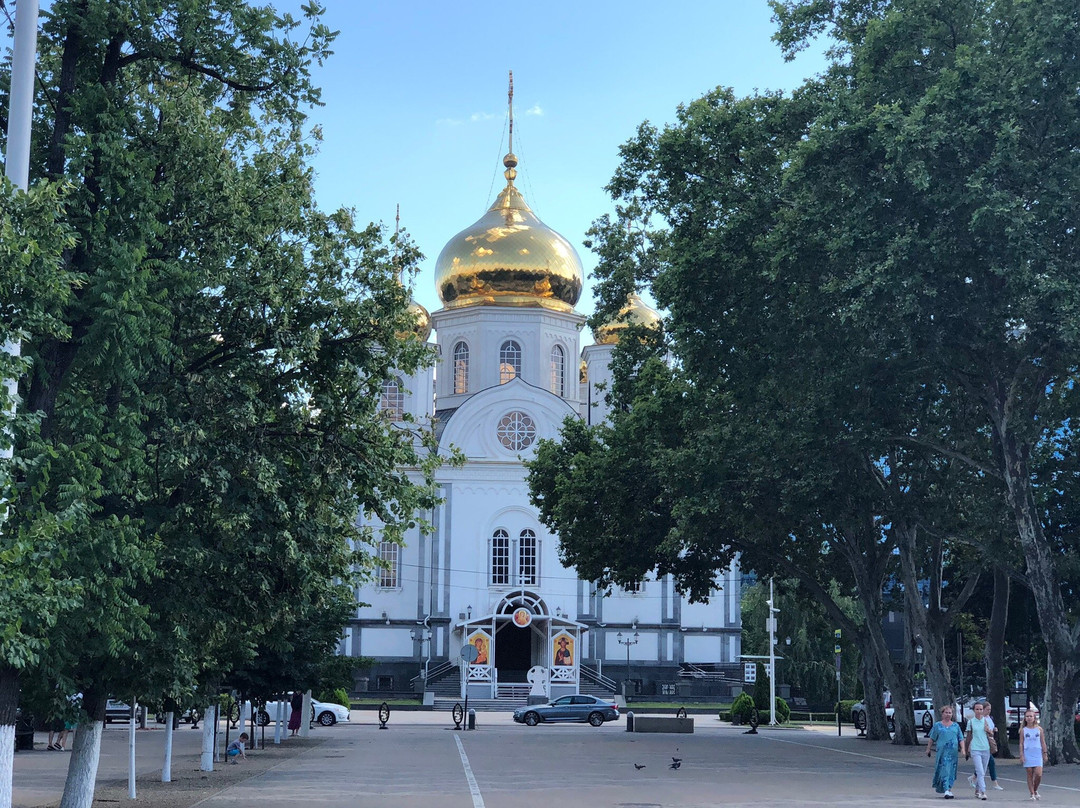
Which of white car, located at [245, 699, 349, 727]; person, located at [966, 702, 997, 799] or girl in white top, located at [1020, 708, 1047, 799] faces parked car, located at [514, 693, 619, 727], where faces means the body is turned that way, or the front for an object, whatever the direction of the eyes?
the white car

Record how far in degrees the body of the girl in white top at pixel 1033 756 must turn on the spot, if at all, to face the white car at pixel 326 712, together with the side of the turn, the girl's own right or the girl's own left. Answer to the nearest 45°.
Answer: approximately 135° to the girl's own right

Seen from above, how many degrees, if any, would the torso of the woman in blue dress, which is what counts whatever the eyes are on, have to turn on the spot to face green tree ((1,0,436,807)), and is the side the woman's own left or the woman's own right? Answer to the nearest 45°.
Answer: approximately 45° to the woman's own right

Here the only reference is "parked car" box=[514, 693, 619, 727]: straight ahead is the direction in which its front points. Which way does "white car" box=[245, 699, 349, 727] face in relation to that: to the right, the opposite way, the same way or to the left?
the opposite way

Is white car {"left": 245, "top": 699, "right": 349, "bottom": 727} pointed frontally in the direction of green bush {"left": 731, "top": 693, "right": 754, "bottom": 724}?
yes

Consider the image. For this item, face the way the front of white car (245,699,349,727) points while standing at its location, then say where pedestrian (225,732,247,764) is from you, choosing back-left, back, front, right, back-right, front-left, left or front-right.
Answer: right

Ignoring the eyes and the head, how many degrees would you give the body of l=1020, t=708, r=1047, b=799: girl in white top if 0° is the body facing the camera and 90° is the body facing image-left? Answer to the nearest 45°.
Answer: approximately 0°

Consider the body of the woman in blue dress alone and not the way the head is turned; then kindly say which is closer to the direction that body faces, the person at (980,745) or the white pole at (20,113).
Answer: the white pole

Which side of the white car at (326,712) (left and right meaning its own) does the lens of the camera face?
right

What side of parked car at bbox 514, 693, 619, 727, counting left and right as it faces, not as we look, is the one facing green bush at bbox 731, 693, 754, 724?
back
